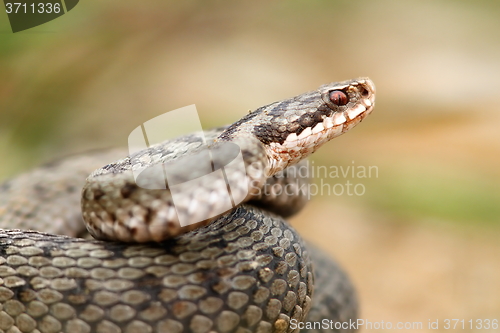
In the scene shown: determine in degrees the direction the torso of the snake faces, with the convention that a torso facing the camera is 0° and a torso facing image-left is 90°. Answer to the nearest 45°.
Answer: approximately 270°
